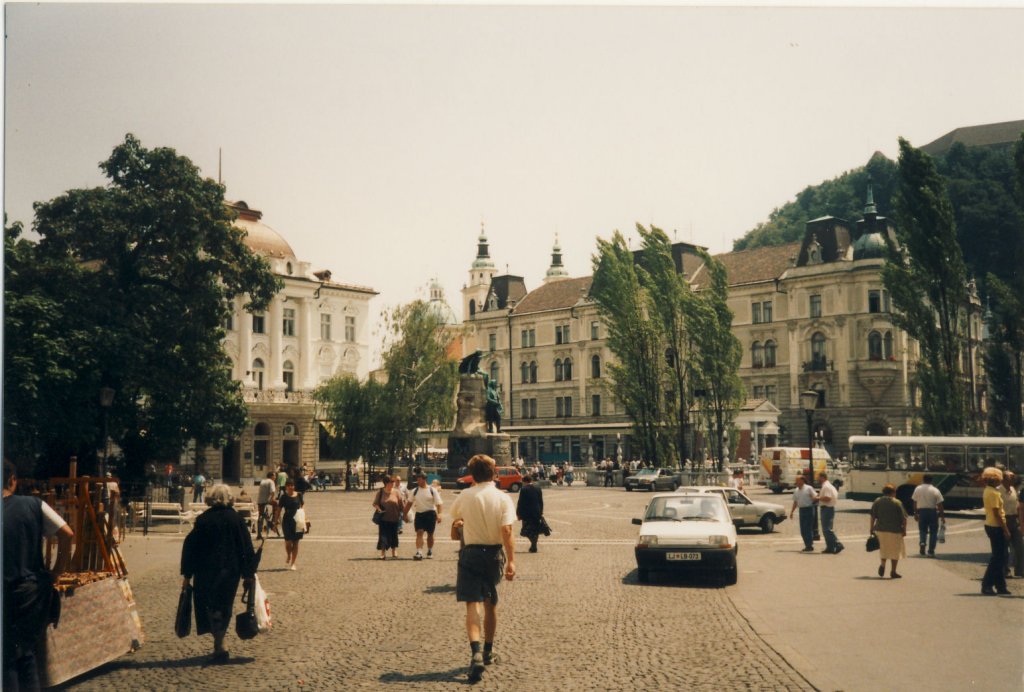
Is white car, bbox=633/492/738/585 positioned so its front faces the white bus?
no

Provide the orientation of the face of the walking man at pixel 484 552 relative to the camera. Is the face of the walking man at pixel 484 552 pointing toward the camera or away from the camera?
away from the camera

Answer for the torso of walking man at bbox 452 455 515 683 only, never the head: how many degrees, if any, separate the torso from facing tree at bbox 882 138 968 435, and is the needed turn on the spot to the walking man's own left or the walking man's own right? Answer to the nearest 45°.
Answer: approximately 45° to the walking man's own right

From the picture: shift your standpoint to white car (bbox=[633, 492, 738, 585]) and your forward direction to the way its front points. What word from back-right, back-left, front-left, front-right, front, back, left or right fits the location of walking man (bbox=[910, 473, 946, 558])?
back-left

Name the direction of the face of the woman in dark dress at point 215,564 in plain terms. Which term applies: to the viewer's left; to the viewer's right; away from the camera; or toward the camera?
away from the camera

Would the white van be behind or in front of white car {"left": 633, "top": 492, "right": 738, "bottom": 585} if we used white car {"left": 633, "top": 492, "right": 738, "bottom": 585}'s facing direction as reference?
behind

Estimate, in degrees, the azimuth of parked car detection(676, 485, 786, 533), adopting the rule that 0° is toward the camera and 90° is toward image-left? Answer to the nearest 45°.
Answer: approximately 270°

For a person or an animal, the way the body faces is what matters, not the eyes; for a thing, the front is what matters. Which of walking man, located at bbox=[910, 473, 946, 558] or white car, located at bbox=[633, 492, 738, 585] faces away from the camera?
the walking man

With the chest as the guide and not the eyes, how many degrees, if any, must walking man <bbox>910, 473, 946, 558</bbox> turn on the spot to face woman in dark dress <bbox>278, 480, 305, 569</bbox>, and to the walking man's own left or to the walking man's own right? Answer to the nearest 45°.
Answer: approximately 135° to the walking man's own left

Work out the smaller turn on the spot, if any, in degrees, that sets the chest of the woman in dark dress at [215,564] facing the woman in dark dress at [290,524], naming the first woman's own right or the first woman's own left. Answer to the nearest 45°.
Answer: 0° — they already face them

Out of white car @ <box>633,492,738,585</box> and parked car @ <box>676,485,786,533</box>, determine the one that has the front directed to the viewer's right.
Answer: the parked car

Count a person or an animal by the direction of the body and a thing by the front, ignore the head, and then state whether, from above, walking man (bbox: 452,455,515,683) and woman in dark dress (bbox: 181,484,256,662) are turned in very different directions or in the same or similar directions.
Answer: same or similar directions

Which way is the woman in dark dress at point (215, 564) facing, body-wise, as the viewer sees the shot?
away from the camera

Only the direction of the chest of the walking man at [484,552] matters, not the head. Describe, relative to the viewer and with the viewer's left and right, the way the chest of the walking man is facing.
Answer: facing away from the viewer

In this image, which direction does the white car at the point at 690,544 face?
toward the camera

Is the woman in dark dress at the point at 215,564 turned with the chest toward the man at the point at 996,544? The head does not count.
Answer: no
